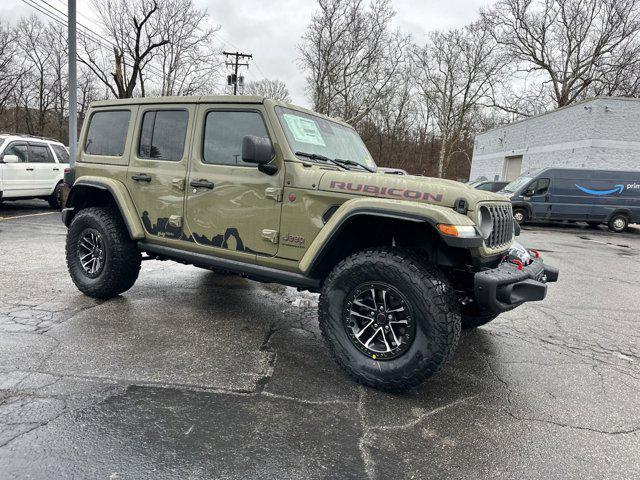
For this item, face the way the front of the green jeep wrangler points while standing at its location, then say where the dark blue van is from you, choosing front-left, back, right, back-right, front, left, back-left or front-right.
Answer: left

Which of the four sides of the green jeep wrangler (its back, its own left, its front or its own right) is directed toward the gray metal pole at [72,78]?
back

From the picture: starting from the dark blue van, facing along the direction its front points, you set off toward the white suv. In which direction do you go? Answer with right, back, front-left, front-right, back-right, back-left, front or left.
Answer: front-left

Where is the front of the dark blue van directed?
to the viewer's left

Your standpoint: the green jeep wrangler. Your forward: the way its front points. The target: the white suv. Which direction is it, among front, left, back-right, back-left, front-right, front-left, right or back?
back

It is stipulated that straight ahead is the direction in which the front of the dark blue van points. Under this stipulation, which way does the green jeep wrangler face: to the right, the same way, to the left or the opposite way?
the opposite way

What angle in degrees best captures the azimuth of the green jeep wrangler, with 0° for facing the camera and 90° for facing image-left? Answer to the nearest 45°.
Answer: approximately 315°

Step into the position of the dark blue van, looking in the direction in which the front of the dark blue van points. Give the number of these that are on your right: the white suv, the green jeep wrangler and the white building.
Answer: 1

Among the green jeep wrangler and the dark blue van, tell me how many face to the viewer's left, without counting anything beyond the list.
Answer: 1

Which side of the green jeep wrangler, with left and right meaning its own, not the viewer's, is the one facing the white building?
left

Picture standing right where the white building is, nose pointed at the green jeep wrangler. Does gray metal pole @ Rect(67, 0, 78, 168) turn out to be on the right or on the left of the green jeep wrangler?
right

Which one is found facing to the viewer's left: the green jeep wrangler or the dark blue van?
the dark blue van
